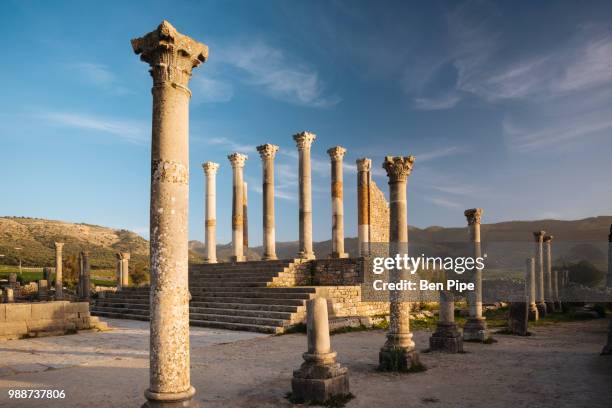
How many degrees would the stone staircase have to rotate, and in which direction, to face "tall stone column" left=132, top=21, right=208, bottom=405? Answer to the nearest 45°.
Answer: approximately 45° to its left

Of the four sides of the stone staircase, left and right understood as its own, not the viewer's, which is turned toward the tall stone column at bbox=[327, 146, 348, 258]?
back

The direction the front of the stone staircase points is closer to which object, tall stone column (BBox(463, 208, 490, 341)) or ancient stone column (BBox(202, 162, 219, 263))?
the tall stone column

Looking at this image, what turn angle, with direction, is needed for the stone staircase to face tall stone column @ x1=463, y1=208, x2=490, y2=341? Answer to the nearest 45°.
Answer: approximately 90° to its left

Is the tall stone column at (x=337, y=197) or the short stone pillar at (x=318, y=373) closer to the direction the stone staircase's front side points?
the short stone pillar

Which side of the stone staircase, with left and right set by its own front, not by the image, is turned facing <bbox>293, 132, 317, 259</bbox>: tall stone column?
back

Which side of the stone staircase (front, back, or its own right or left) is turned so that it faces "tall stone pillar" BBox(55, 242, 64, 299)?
right

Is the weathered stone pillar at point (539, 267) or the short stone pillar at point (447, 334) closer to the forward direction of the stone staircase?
the short stone pillar

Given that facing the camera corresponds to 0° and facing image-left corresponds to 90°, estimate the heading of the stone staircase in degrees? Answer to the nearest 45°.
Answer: approximately 45°
